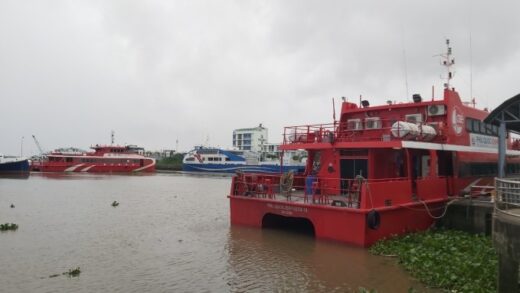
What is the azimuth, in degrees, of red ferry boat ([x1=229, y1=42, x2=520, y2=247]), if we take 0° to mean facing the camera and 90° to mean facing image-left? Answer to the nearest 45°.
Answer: approximately 225°

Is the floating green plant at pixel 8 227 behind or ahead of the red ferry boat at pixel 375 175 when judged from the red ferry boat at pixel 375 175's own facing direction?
behind

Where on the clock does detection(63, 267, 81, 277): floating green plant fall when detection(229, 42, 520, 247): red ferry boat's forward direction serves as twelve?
The floating green plant is roughly at 6 o'clock from the red ferry boat.
